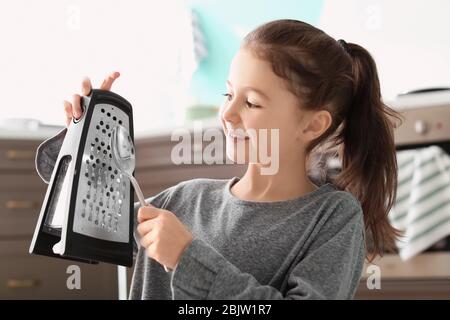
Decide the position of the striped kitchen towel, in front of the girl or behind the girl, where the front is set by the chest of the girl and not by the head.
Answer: behind

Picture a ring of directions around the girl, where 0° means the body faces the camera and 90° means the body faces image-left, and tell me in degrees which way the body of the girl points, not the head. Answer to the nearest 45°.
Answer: approximately 45°
